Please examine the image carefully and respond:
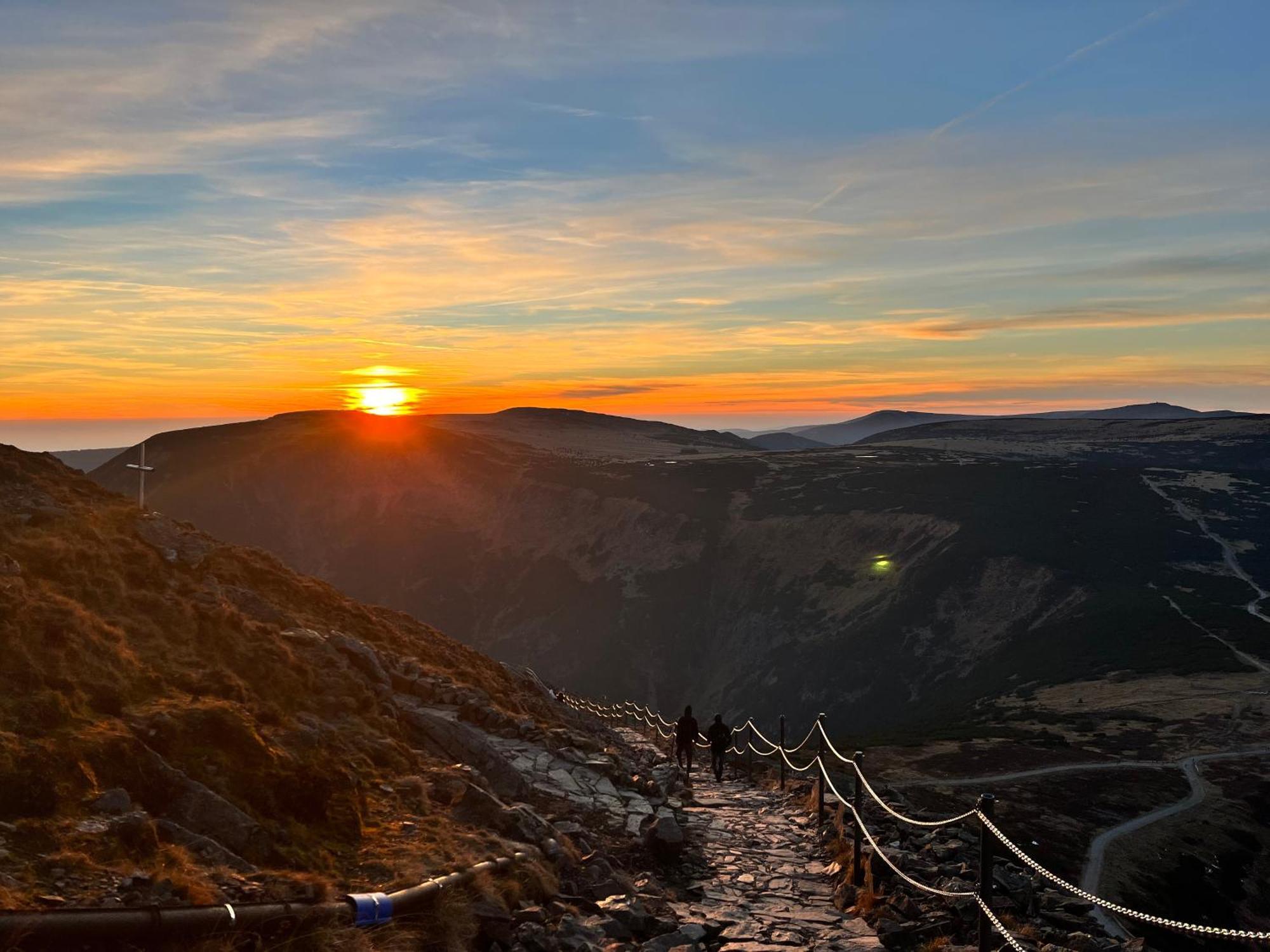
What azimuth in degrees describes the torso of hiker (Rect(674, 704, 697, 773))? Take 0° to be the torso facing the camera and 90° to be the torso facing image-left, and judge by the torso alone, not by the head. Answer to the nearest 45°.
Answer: approximately 180°

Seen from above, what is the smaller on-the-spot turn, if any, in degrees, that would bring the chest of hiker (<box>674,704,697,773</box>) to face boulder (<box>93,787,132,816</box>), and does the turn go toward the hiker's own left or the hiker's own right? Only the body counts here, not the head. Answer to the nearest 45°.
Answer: approximately 180°

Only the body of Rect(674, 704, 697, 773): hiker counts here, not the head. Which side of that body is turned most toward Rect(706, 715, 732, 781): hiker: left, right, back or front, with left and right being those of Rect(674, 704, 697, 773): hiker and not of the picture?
right

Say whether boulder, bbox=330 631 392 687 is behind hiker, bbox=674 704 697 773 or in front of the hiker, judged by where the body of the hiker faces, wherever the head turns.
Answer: behind

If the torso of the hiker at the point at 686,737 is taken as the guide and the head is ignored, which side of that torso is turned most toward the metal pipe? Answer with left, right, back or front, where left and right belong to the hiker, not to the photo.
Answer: back

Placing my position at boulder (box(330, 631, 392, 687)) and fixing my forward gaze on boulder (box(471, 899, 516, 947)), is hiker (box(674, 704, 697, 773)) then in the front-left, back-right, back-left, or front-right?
back-left

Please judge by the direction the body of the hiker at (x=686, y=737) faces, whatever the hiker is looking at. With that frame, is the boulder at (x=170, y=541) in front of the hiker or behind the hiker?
in front

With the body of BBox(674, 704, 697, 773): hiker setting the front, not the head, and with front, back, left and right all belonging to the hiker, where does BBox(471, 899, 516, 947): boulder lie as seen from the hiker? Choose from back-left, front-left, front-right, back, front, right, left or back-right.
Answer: back

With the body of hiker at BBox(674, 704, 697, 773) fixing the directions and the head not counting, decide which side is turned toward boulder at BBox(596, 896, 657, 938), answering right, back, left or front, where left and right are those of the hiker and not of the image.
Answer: back

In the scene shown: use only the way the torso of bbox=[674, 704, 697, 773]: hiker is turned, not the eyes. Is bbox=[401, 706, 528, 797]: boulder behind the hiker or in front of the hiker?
behind

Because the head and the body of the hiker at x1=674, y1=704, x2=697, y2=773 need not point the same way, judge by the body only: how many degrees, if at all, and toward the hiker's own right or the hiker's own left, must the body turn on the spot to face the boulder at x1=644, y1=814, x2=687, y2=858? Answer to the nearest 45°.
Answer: approximately 180°
